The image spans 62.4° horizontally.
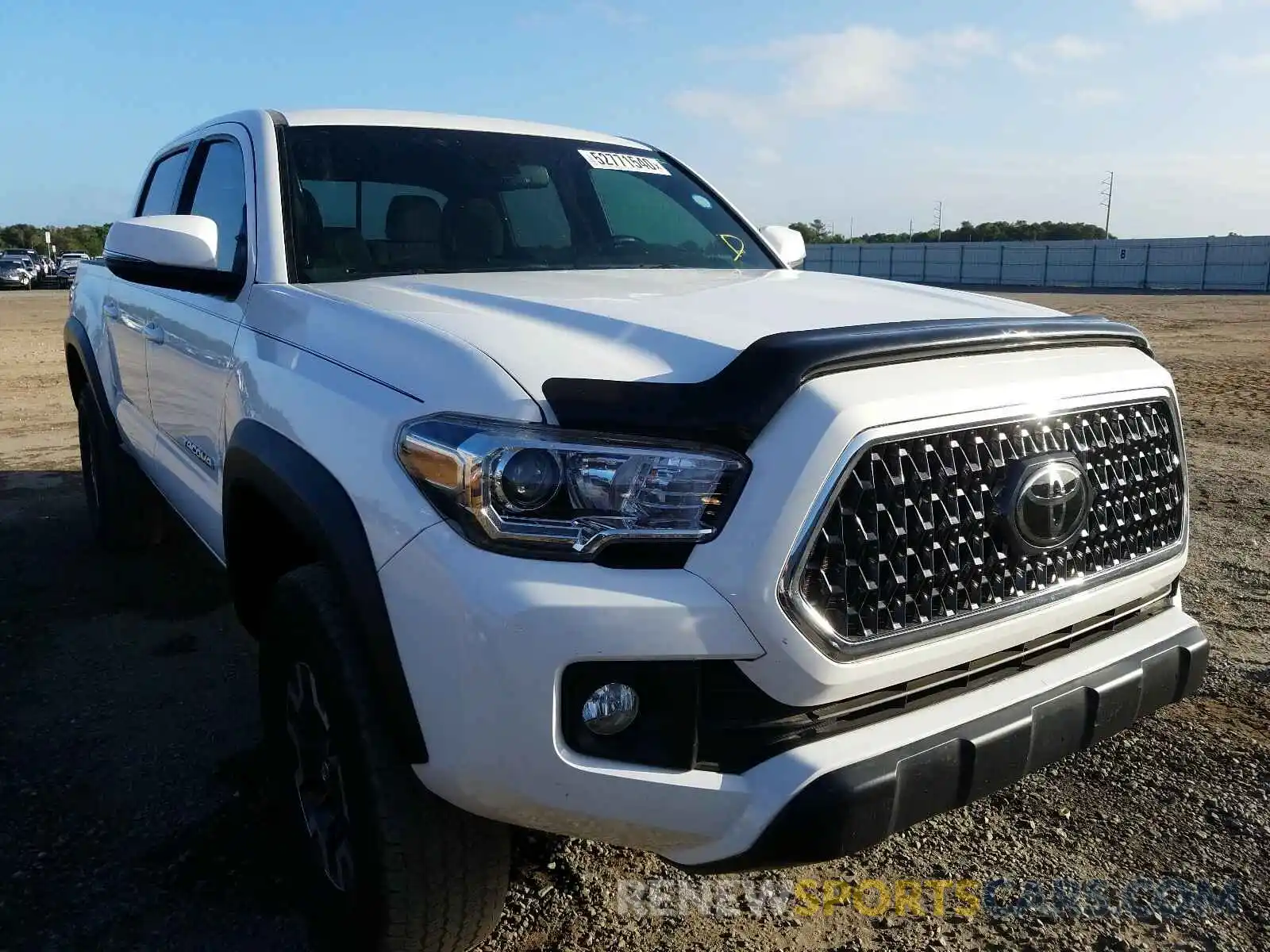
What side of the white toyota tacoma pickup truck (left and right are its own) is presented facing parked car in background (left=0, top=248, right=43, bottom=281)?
back

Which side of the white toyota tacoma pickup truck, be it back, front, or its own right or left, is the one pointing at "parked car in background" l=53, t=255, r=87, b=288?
back

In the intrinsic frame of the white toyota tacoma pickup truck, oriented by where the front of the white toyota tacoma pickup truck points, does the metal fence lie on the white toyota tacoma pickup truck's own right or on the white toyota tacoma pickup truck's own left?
on the white toyota tacoma pickup truck's own left

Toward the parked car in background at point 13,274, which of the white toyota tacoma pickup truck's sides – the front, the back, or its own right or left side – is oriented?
back

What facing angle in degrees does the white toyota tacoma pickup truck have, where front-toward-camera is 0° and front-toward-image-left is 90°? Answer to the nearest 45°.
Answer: approximately 315°
